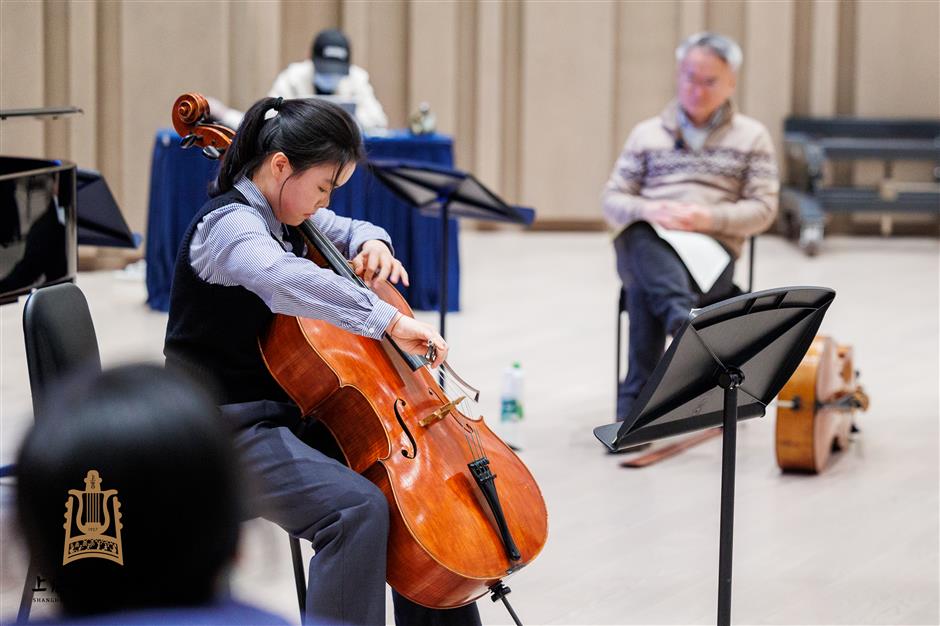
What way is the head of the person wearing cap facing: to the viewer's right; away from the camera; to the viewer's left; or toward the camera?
toward the camera

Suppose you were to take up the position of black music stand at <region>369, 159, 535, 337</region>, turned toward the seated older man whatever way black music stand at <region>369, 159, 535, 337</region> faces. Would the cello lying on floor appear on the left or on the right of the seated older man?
right

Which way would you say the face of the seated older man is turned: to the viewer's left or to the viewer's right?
to the viewer's left

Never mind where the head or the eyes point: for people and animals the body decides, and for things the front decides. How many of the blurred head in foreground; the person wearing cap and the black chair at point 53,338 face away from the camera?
1

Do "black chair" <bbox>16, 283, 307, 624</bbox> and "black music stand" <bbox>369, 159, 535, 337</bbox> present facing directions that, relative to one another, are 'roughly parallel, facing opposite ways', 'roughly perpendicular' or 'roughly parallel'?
roughly perpendicular

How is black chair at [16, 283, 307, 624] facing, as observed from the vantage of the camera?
facing the viewer and to the right of the viewer

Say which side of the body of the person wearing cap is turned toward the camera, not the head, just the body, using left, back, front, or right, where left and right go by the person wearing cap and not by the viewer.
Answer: front

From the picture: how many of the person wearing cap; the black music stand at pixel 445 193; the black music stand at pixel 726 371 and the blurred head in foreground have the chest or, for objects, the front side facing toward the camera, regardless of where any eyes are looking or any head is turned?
1

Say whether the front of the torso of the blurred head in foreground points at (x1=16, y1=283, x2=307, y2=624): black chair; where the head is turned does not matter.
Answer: yes

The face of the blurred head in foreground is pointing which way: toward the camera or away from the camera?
away from the camera

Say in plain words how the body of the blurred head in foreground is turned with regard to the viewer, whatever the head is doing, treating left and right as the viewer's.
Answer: facing away from the viewer

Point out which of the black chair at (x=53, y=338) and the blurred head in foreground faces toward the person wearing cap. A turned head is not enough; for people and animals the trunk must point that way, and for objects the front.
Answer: the blurred head in foreground

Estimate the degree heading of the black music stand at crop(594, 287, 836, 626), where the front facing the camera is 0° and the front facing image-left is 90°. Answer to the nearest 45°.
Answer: approximately 135°

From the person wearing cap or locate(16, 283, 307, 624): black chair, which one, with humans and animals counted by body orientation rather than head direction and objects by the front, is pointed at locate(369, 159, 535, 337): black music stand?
the person wearing cap

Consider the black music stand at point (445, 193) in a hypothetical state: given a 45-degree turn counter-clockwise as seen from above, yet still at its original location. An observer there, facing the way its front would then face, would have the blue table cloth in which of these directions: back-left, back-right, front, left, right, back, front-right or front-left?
front

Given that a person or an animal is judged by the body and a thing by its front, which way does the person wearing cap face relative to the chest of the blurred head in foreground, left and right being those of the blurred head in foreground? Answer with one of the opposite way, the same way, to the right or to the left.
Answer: the opposite way

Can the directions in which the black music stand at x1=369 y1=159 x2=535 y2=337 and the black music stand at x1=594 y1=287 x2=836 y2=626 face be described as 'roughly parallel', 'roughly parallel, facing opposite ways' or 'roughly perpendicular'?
roughly perpendicular

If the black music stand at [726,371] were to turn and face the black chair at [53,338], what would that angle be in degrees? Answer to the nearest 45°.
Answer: approximately 45° to its left

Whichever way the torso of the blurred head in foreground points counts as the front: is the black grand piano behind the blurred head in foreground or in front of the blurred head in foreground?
in front

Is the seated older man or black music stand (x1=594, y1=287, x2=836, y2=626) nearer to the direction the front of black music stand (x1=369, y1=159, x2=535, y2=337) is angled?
the seated older man
